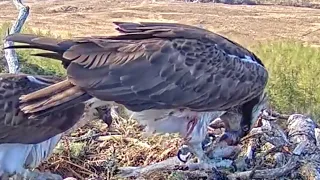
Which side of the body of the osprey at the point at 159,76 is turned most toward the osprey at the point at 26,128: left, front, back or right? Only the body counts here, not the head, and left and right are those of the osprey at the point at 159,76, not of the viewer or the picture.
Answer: back

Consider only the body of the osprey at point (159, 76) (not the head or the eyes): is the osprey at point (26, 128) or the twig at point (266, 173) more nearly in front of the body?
the twig

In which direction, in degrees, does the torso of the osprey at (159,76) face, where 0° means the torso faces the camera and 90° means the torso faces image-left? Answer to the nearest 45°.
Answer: approximately 270°

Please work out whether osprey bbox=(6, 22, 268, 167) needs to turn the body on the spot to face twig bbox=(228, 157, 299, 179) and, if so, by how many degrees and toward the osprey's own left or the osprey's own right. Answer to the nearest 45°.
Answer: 0° — it already faces it
